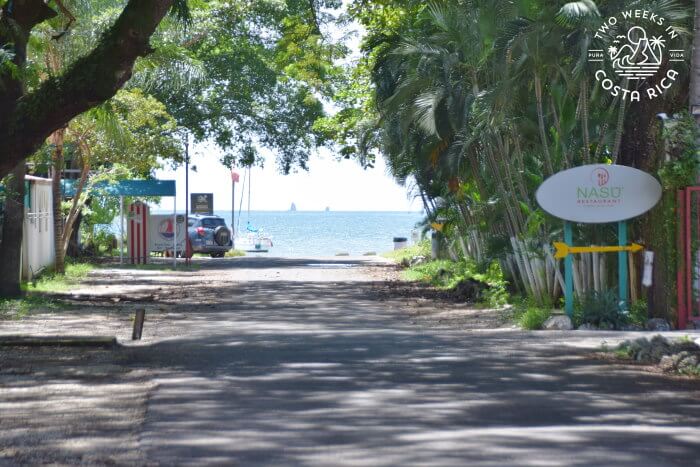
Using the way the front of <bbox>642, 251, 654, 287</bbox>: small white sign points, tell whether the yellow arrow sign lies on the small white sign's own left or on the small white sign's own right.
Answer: on the small white sign's own right

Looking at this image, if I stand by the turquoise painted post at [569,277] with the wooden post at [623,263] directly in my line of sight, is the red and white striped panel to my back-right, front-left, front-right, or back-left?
back-left

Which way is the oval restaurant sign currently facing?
toward the camera

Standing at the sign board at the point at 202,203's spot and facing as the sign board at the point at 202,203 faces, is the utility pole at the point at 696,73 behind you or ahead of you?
ahead

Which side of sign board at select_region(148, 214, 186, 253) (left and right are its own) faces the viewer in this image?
front

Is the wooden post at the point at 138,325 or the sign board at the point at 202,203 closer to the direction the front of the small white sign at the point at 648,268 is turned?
the wooden post

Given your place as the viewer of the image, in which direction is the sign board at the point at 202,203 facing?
facing the viewer

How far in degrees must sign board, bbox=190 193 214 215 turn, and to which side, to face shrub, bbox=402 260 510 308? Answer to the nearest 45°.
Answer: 0° — it already faces it
